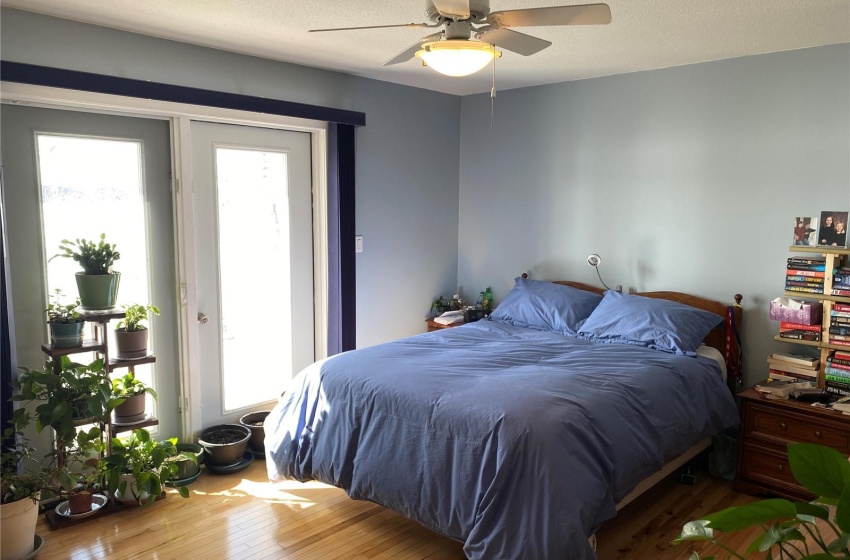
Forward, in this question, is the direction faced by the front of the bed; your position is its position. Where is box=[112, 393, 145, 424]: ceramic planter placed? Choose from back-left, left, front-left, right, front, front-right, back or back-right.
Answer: front-right

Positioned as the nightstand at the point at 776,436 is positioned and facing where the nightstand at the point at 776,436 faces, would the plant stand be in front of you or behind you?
in front

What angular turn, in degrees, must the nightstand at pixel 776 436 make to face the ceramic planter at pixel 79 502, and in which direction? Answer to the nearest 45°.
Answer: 0° — it already faces it

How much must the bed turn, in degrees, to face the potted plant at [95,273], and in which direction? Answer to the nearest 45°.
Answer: approximately 45° to its right

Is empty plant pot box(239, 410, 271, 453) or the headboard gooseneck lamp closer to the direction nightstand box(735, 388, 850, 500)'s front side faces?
the empty plant pot

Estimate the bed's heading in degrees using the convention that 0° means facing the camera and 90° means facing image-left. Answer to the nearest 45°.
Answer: approximately 45°

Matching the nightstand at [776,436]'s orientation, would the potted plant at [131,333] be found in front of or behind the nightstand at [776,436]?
in front

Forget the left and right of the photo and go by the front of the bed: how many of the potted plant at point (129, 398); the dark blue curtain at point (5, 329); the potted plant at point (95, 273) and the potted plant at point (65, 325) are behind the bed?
0

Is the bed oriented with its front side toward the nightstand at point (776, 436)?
no

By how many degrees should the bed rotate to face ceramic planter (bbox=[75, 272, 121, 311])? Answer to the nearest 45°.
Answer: approximately 45° to its right

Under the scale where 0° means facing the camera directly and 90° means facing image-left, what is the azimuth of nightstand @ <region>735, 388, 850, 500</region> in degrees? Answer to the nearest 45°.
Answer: approximately 45°

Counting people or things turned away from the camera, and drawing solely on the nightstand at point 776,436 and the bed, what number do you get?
0
